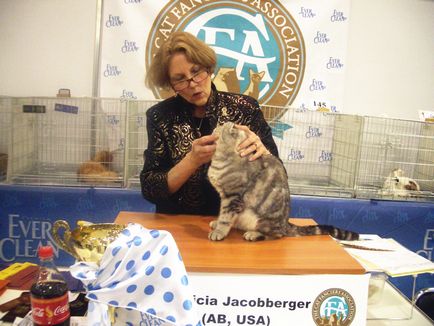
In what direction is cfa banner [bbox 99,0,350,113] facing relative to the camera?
toward the camera

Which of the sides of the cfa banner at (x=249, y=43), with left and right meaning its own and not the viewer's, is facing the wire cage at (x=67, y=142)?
right

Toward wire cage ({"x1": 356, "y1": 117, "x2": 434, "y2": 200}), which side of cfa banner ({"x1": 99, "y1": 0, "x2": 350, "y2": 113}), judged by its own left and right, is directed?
left

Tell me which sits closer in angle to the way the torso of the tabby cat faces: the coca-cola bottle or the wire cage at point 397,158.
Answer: the coca-cola bottle

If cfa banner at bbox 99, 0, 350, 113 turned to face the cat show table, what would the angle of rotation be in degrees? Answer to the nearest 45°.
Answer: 0° — it already faces it

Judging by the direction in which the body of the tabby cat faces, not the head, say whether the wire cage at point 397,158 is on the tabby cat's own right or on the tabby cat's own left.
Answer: on the tabby cat's own right

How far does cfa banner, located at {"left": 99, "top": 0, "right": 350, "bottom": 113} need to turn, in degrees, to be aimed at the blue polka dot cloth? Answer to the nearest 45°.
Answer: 0° — it already faces it

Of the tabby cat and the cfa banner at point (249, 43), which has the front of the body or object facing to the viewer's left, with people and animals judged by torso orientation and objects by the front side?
the tabby cat

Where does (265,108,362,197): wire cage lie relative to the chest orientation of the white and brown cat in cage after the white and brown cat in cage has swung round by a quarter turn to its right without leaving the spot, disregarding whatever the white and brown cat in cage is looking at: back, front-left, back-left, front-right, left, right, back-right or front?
front-left

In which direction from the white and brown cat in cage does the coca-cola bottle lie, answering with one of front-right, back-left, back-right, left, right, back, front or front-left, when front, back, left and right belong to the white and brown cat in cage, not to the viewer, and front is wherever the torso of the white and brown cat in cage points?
front-left

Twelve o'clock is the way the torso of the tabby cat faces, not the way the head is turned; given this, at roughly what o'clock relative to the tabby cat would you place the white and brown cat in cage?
The white and brown cat in cage is roughly at 4 o'clock from the tabby cat.

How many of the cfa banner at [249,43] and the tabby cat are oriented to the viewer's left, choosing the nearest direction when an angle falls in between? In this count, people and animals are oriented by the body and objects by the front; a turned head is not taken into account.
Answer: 1

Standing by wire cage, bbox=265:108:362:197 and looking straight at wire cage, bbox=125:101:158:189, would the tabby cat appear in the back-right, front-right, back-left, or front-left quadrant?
front-left

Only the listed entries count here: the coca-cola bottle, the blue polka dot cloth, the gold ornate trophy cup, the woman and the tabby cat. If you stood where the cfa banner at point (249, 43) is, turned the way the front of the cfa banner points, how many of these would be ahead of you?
5

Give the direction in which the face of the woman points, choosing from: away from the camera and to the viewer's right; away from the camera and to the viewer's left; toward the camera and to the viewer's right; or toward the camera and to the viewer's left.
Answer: toward the camera and to the viewer's right

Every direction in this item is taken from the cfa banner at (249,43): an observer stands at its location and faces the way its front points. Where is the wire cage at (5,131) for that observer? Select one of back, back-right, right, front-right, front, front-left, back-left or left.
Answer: right

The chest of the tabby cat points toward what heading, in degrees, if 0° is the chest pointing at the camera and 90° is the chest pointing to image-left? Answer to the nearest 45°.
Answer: approximately 90°
